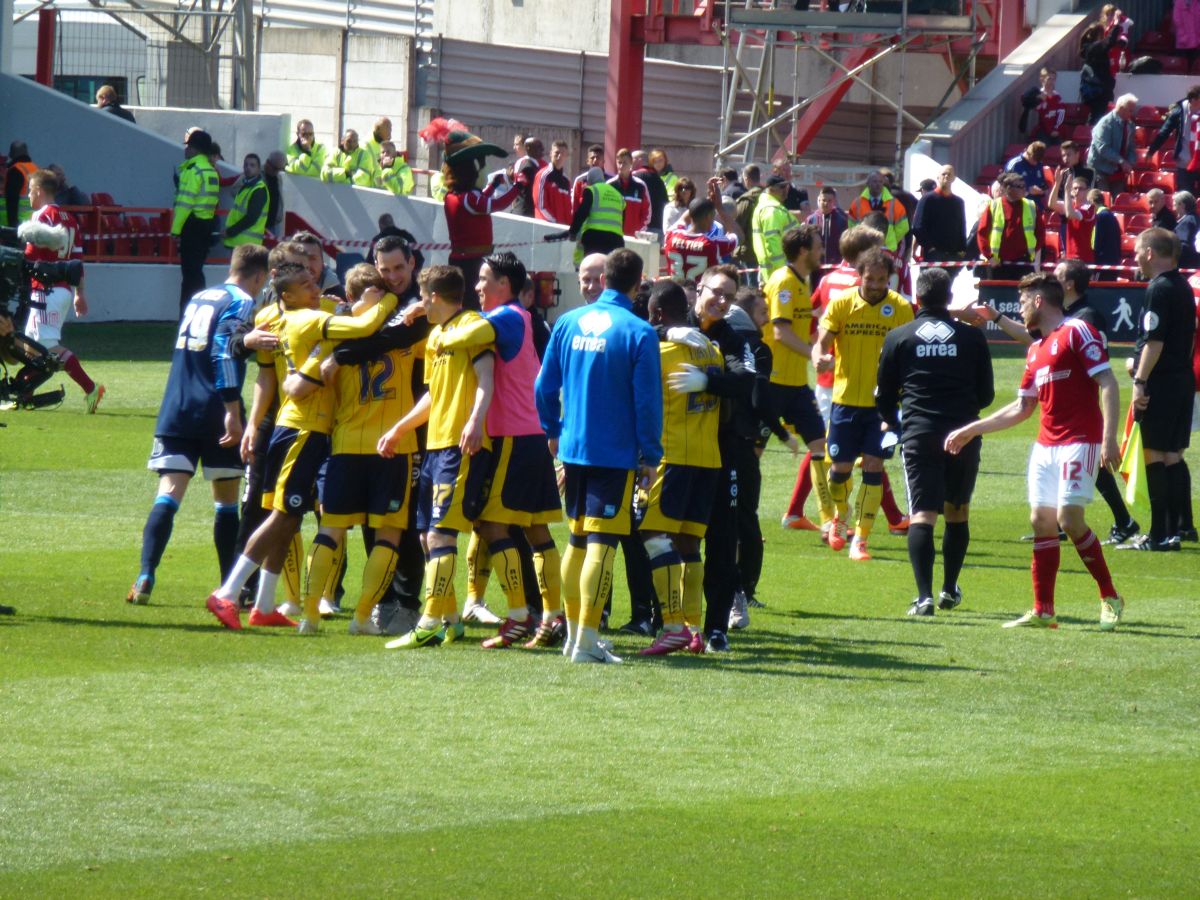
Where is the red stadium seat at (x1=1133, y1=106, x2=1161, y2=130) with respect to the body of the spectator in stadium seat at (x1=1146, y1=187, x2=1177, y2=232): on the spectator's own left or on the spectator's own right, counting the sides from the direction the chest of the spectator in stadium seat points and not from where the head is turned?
on the spectator's own right

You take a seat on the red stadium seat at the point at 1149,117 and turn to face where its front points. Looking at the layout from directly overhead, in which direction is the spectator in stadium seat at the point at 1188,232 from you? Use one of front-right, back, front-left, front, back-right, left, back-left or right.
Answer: front-left

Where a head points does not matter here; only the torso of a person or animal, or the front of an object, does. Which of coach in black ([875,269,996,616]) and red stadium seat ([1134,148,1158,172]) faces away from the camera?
the coach in black

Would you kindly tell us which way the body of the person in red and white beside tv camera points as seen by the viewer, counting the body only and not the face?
to the viewer's left

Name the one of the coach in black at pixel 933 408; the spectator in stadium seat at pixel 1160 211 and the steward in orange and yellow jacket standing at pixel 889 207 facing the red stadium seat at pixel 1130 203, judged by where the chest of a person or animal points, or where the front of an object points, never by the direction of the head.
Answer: the coach in black

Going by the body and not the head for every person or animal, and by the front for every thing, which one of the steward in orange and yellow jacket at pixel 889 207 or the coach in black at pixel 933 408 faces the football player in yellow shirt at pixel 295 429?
the steward in orange and yellow jacket

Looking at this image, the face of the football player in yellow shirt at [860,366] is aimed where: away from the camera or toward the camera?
toward the camera

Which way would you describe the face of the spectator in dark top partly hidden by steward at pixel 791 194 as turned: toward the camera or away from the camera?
toward the camera

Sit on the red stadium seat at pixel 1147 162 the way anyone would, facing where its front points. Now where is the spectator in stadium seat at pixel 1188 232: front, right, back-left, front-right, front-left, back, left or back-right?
front-left

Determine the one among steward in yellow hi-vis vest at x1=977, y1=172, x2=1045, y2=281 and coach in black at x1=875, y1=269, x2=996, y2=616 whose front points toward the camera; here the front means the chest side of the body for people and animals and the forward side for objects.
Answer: the steward in yellow hi-vis vest

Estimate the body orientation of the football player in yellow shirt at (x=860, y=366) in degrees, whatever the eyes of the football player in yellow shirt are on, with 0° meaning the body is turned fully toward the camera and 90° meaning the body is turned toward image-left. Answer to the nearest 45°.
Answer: approximately 0°

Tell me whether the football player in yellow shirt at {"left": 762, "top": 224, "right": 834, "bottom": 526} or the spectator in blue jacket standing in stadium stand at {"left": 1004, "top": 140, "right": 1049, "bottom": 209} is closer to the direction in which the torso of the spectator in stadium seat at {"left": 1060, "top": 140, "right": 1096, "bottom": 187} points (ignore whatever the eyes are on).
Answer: the football player in yellow shirt

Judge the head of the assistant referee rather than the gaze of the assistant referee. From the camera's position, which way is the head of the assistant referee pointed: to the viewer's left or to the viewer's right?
to the viewer's left

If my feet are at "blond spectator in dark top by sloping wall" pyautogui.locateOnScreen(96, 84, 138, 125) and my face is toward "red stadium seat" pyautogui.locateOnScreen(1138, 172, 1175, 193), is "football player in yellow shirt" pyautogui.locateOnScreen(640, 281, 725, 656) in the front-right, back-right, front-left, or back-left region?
front-right

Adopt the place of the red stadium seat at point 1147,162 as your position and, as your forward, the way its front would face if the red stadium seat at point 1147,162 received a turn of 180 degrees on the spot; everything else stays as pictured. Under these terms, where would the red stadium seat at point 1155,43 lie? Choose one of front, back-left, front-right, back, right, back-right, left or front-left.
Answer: front-left

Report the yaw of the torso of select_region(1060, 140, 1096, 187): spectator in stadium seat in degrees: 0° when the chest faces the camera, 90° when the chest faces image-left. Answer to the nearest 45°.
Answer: approximately 45°

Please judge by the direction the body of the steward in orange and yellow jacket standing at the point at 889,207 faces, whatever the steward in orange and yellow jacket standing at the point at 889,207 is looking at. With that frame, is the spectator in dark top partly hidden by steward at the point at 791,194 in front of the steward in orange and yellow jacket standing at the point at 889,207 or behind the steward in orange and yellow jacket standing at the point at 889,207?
behind

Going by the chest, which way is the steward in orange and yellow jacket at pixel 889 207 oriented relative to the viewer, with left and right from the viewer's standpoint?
facing the viewer
